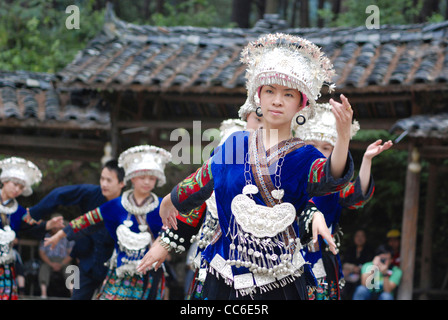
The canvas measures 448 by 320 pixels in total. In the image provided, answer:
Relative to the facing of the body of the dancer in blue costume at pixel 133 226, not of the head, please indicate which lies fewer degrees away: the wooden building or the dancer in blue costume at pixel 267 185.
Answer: the dancer in blue costume

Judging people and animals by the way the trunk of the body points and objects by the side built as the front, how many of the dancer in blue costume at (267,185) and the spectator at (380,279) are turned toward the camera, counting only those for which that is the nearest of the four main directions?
2

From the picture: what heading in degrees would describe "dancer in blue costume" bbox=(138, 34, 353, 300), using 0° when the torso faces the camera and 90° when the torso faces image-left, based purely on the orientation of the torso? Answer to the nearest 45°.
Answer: approximately 0°

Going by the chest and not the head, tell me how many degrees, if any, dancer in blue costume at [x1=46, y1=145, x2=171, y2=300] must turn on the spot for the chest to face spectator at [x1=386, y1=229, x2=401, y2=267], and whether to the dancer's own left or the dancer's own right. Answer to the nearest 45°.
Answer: approximately 135° to the dancer's own left

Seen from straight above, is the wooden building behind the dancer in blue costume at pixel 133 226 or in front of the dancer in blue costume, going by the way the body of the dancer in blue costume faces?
behind

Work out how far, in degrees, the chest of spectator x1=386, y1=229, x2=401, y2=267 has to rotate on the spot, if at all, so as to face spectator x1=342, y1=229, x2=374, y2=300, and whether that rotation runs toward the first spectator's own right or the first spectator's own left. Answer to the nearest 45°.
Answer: approximately 45° to the first spectator's own right

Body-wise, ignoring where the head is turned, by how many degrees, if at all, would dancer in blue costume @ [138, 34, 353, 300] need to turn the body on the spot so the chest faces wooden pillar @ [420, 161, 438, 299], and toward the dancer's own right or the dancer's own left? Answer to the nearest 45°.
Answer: approximately 180°

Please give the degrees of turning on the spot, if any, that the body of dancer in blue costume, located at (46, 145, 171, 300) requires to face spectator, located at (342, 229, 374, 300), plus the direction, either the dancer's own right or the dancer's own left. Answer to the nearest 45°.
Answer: approximately 135° to the dancer's own left

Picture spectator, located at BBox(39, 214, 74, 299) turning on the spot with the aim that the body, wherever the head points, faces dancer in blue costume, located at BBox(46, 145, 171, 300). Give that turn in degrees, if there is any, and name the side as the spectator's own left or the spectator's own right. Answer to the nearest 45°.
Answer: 0° — they already face them

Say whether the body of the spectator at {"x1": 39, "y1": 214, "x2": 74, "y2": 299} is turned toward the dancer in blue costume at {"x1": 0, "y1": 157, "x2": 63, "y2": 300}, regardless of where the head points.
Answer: yes
